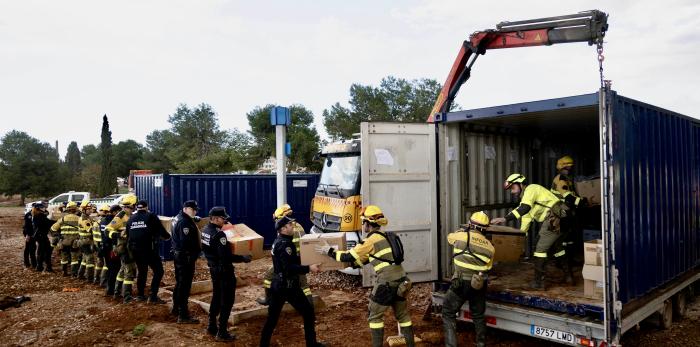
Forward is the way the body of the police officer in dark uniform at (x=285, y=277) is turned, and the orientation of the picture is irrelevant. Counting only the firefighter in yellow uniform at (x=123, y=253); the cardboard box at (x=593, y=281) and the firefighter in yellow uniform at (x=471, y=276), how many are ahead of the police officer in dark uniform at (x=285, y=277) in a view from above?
2

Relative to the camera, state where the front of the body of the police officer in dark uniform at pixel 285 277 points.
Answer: to the viewer's right

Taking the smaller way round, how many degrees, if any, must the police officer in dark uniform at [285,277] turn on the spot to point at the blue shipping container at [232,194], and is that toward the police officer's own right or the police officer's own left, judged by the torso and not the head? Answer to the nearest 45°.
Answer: approximately 90° to the police officer's own left

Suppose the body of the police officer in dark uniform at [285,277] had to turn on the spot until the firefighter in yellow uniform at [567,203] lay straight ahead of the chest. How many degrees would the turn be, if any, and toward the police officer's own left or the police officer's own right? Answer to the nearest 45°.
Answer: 0° — they already face them

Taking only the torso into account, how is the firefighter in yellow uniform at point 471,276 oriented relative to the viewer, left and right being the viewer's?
facing away from the viewer

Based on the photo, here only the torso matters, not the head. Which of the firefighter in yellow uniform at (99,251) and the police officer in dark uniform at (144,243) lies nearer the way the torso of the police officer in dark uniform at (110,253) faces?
the police officer in dark uniform

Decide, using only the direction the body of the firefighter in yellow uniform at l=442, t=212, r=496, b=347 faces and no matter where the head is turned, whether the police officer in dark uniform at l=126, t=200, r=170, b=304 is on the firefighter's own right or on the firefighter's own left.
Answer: on the firefighter's own left

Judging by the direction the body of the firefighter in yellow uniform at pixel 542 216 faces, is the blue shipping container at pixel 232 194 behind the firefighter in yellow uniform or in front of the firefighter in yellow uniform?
in front
